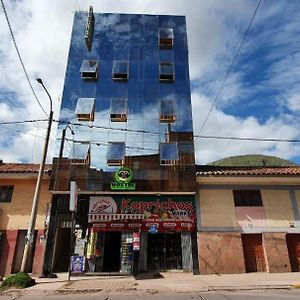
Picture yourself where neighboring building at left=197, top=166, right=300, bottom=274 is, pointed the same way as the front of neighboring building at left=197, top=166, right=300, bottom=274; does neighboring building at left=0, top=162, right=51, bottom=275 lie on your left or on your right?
on your right

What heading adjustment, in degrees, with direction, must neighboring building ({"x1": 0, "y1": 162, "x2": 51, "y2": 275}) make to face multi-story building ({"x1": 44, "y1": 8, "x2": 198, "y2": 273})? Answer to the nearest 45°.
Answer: approximately 45° to its left

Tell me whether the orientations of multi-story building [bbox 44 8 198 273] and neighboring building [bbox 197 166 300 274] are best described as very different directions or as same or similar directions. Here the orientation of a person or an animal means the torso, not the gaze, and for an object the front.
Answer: same or similar directions

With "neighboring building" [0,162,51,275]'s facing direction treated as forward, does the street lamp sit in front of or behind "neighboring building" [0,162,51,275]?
in front

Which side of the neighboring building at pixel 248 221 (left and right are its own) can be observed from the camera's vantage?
front

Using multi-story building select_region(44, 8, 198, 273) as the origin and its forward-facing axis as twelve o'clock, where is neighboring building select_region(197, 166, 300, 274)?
The neighboring building is roughly at 9 o'clock from the multi-story building.

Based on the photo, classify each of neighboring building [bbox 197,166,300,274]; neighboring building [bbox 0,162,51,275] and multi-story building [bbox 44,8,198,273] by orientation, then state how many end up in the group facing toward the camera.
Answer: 3

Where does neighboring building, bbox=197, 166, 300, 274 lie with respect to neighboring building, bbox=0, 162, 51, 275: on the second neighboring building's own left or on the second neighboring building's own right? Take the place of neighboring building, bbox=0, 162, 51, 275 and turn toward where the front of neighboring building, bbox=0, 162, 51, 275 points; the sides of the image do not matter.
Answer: on the second neighboring building's own left

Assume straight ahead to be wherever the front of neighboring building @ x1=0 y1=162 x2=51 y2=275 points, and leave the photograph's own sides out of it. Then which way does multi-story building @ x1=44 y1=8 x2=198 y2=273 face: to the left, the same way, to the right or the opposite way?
the same way

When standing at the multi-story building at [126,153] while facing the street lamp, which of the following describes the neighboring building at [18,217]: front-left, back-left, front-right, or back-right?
front-right

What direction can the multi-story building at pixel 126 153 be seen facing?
toward the camera

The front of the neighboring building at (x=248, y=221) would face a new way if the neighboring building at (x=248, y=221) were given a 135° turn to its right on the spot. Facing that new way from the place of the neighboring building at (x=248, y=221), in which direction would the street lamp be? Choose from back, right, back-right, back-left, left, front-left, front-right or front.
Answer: left

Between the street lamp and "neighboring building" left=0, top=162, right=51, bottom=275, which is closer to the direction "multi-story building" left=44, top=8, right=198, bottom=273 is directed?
the street lamp

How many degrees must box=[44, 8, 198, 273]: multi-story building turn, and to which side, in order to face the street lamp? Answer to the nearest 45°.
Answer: approximately 45° to its right

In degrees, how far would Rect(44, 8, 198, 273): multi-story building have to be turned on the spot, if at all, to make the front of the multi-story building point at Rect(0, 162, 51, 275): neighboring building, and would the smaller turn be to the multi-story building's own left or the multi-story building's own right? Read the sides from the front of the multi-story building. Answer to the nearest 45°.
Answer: approximately 90° to the multi-story building's own right
